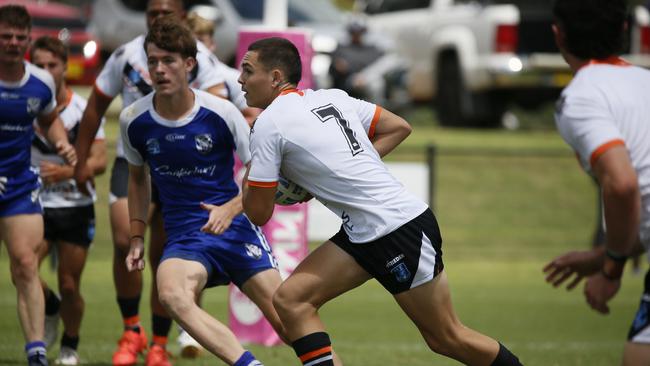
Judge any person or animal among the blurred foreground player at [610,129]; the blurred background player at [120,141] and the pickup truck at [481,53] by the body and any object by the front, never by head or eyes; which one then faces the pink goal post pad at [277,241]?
the blurred foreground player at [610,129]

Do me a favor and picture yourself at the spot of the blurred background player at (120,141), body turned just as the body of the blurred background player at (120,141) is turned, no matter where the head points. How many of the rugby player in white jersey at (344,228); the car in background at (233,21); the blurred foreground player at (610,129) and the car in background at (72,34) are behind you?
2

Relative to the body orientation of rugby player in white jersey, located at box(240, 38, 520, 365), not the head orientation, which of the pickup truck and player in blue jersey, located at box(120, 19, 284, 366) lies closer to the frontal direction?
the player in blue jersey

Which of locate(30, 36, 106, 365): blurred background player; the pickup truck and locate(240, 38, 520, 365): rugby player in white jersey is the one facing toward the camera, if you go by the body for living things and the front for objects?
the blurred background player

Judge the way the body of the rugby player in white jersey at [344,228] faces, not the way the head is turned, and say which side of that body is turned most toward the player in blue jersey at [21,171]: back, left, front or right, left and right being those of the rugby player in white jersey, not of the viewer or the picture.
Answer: front

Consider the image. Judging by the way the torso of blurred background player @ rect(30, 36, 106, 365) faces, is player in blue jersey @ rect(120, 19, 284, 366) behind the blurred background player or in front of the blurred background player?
in front

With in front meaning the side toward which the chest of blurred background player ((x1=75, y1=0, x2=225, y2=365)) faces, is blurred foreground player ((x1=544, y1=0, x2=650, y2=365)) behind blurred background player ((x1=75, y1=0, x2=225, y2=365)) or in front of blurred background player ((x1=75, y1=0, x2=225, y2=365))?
in front

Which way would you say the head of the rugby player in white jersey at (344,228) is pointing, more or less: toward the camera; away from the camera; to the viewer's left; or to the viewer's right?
to the viewer's left

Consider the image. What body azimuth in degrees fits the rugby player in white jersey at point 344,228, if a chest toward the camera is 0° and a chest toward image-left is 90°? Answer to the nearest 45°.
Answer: approximately 135°

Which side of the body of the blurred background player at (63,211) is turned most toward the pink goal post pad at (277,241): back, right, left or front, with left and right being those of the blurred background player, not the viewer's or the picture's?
left

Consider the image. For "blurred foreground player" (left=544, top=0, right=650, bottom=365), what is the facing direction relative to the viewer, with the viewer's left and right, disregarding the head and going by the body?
facing away from the viewer and to the left of the viewer

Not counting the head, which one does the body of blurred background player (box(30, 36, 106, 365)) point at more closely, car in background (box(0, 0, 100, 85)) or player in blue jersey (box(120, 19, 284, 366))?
the player in blue jersey

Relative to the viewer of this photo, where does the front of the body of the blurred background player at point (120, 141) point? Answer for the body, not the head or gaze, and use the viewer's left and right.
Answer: facing the viewer

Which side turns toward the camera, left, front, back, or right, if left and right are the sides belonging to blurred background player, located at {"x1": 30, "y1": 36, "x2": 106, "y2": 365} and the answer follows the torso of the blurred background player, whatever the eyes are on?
front
